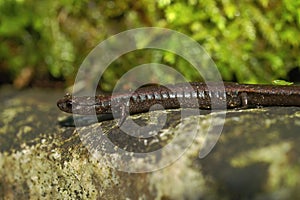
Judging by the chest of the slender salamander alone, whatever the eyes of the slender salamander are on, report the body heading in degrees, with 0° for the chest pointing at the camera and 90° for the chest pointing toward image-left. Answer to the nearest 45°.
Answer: approximately 90°
